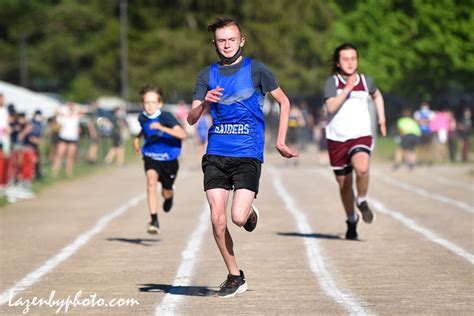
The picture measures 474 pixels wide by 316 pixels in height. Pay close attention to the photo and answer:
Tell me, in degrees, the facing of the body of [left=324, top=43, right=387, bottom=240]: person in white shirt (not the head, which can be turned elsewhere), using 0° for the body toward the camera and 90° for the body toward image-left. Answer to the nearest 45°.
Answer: approximately 0°

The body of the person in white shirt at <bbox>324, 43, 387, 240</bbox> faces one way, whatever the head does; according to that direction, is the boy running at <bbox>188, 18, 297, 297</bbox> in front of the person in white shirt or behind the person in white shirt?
in front

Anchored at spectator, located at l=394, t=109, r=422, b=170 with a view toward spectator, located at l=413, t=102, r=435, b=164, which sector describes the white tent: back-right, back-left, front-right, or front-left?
back-left

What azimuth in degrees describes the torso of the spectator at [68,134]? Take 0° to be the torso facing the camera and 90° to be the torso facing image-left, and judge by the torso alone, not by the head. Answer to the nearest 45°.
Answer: approximately 0°

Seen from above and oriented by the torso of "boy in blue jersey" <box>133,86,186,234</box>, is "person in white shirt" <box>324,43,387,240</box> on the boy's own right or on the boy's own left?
on the boy's own left

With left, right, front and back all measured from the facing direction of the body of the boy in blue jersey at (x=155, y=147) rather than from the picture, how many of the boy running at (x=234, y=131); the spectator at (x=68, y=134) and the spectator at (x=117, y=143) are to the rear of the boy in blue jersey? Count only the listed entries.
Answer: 2

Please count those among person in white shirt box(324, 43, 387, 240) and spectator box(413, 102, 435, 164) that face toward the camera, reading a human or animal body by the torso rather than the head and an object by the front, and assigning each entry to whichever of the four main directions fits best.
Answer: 2

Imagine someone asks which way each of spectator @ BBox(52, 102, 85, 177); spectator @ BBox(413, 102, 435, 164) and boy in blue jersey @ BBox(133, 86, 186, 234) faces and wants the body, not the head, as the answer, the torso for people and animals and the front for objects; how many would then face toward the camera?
3

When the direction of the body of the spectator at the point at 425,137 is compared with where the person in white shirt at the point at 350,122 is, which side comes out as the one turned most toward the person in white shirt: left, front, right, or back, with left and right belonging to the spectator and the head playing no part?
front
